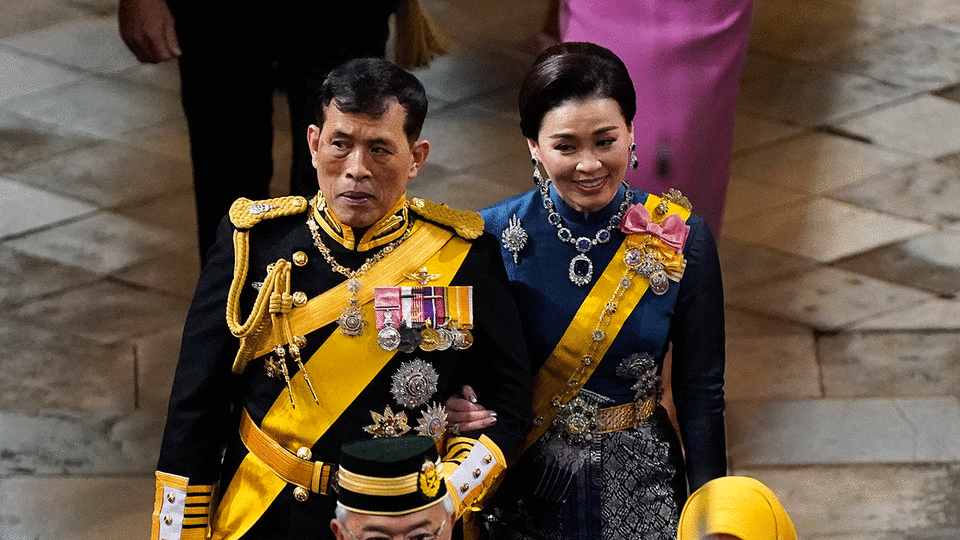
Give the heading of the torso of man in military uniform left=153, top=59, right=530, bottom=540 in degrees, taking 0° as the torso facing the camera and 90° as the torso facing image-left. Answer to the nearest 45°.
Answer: approximately 0°

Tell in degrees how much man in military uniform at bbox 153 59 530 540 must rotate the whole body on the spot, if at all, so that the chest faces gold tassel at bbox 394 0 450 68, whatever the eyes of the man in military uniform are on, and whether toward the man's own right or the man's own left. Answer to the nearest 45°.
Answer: approximately 180°
